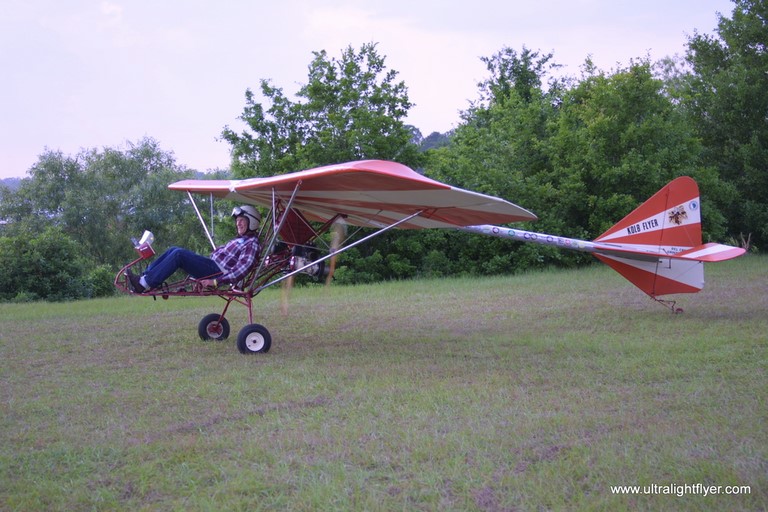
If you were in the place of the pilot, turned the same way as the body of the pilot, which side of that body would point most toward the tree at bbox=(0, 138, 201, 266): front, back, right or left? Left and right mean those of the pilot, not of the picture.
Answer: right

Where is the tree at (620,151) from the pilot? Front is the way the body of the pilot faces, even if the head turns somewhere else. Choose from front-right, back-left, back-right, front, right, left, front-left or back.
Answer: back-right

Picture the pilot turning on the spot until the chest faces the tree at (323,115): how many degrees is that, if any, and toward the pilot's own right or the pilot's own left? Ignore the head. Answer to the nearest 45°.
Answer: approximately 90° to the pilot's own right

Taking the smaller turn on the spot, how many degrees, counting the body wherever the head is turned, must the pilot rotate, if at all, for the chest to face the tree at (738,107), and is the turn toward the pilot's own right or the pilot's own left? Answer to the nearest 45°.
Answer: approximately 135° to the pilot's own right

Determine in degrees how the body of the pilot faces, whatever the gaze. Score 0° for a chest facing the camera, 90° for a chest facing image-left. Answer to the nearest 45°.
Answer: approximately 90°
